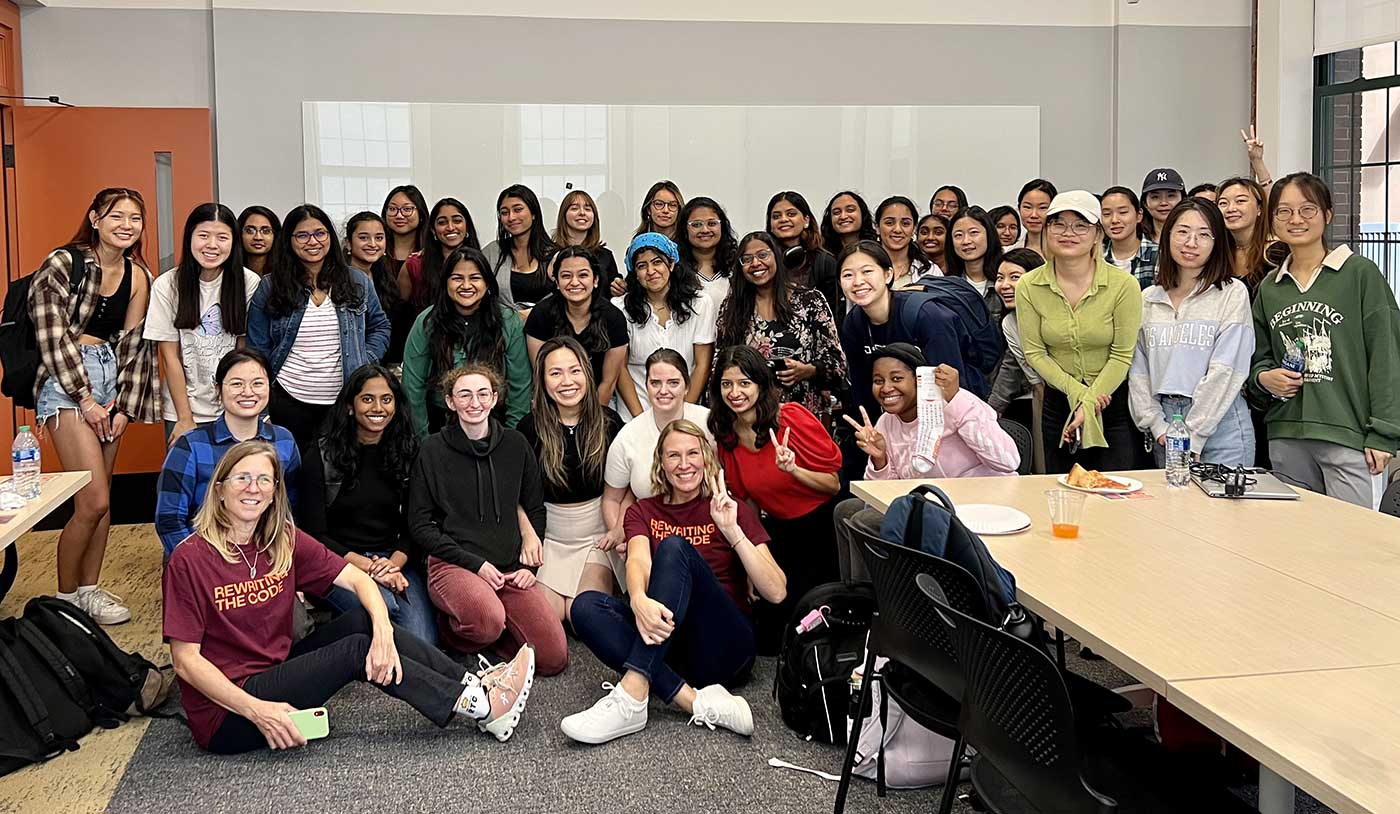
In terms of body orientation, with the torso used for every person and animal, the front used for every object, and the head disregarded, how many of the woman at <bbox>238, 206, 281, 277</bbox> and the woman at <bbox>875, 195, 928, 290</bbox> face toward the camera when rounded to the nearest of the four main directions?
2

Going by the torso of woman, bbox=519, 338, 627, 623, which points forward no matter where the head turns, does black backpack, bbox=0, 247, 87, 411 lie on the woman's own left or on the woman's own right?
on the woman's own right

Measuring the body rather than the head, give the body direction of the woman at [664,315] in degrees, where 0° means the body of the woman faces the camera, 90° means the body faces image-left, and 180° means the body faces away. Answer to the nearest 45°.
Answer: approximately 0°

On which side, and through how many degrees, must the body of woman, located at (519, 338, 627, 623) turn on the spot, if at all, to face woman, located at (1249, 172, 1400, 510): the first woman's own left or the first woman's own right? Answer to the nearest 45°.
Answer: approximately 90° to the first woman's own left

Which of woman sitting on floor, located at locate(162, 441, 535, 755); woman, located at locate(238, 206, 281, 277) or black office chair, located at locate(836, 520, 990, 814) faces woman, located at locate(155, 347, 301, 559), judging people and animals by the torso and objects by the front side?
woman, located at locate(238, 206, 281, 277)

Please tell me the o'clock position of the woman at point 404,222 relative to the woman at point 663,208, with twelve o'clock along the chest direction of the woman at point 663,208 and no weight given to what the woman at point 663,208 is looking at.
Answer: the woman at point 404,222 is roughly at 3 o'clock from the woman at point 663,208.

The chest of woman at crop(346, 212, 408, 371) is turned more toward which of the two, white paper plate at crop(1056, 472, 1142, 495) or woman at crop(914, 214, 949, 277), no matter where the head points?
the white paper plate

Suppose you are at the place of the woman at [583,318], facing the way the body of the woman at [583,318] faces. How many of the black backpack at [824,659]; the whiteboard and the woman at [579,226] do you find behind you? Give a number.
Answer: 2
